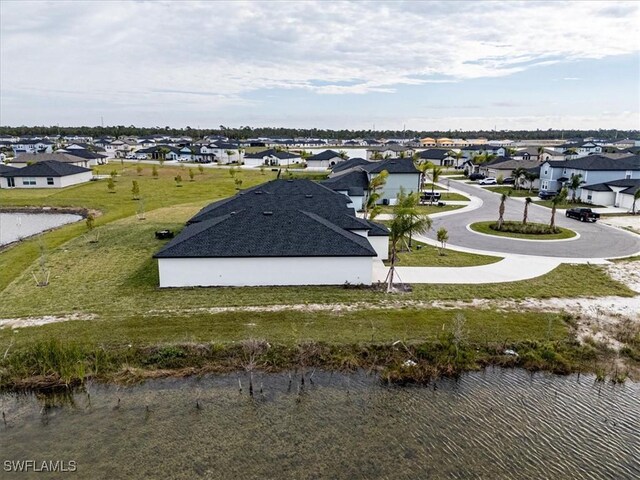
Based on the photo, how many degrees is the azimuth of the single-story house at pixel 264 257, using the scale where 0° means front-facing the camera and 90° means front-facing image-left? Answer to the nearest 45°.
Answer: approximately 270°

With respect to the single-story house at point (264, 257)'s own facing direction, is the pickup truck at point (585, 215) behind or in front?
in front

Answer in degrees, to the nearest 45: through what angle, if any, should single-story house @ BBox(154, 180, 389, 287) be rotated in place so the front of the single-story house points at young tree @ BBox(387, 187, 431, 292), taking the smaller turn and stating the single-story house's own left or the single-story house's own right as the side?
0° — it already faces it
